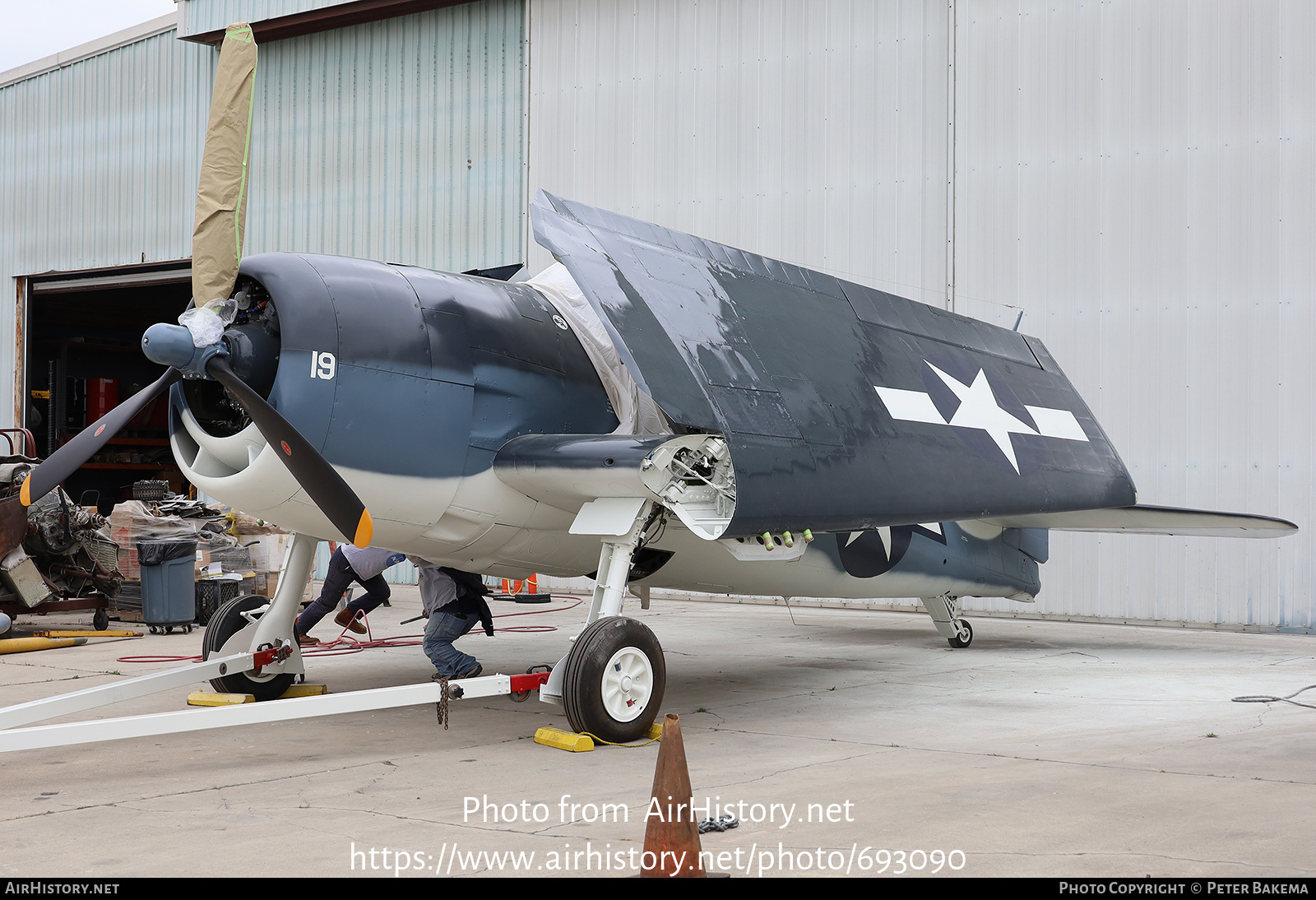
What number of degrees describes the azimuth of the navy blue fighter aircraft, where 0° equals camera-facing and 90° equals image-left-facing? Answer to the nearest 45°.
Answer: approximately 45°

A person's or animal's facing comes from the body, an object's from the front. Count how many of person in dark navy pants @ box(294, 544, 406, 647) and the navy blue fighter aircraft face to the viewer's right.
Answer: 1

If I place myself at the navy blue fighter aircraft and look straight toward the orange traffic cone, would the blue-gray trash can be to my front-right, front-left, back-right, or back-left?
back-right

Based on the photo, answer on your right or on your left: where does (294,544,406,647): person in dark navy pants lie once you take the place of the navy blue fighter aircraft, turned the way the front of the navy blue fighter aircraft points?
on your right

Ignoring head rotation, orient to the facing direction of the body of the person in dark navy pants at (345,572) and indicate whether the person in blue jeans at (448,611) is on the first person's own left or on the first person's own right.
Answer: on the first person's own right

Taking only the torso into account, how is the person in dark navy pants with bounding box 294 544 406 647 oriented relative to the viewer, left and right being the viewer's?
facing to the right of the viewer

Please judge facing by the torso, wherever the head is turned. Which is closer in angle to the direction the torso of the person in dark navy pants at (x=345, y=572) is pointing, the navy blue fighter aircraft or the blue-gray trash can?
the navy blue fighter aircraft

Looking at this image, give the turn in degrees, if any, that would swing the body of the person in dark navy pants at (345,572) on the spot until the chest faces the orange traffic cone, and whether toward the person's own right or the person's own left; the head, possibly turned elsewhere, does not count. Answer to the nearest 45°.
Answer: approximately 90° to the person's own right

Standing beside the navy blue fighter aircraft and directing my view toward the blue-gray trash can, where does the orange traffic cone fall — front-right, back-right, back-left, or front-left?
back-left

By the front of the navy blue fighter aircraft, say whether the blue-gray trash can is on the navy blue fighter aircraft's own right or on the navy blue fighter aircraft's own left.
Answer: on the navy blue fighter aircraft's own right
